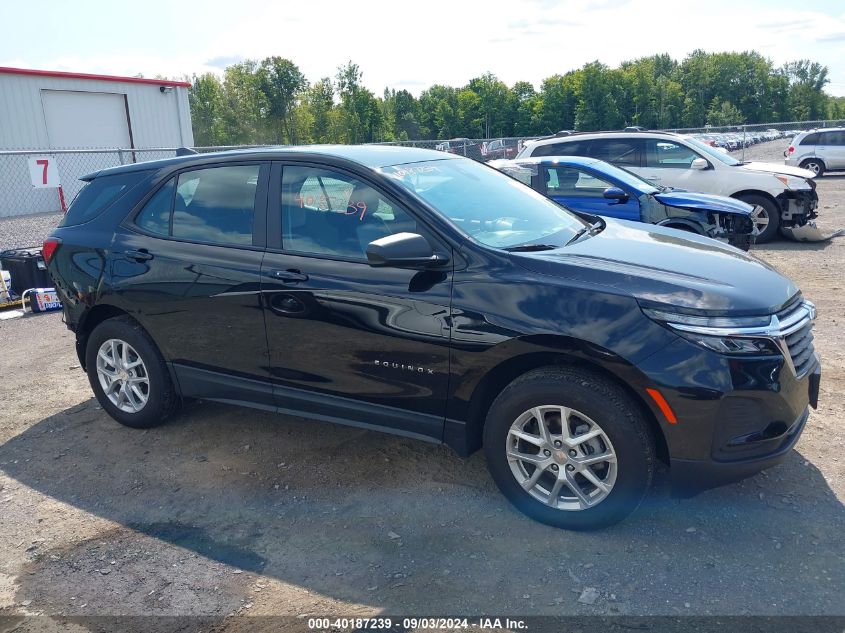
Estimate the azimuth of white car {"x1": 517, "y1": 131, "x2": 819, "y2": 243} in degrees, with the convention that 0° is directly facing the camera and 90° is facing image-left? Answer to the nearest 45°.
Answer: approximately 270°

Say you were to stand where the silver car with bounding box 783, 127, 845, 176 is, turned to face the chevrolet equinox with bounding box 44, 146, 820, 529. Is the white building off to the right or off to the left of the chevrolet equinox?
right

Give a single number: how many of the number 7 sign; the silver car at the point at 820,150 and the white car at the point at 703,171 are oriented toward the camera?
1

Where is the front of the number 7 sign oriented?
toward the camera

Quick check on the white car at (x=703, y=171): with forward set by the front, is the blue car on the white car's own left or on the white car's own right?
on the white car's own right

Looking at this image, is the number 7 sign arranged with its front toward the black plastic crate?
yes

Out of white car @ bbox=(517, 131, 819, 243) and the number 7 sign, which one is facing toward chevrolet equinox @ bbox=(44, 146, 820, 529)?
the number 7 sign

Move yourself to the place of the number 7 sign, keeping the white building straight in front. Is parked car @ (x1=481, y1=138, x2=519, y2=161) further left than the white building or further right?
right
